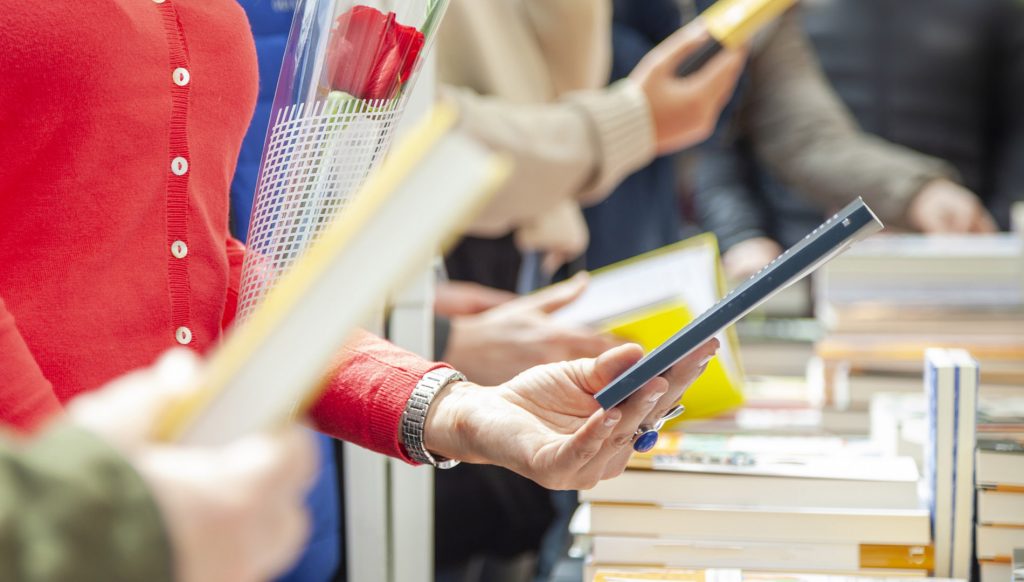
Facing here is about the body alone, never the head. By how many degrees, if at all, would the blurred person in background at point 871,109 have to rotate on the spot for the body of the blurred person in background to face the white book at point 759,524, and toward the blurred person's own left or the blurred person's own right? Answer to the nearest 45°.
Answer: approximately 45° to the blurred person's own right

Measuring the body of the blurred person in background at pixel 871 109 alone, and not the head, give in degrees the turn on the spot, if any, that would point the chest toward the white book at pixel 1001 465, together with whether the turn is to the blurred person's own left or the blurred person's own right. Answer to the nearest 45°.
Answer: approximately 45° to the blurred person's own right

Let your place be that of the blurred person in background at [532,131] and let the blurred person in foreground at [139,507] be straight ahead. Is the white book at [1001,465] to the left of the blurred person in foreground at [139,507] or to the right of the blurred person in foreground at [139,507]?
left

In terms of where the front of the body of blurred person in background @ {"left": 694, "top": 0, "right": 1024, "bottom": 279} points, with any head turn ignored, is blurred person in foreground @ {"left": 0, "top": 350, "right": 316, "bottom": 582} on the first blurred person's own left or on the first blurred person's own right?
on the first blurred person's own right

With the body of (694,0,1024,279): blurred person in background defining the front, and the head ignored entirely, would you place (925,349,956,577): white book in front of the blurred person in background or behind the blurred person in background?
in front

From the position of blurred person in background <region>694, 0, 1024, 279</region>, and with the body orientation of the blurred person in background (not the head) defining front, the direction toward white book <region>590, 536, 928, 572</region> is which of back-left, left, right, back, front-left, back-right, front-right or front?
front-right

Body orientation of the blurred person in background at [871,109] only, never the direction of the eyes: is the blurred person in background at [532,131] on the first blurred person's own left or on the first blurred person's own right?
on the first blurred person's own right

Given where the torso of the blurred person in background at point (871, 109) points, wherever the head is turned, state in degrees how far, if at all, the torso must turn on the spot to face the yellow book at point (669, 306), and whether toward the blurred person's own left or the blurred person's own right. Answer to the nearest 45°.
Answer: approximately 45° to the blurred person's own right
